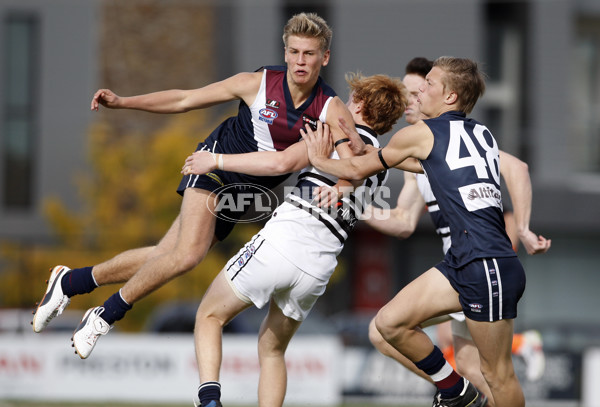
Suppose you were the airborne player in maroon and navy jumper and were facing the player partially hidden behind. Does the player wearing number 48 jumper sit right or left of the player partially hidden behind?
right

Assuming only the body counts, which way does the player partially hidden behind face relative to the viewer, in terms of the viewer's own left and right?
facing the viewer and to the left of the viewer

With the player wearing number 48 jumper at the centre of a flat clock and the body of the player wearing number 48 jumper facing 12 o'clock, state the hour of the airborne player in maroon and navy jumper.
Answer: The airborne player in maroon and navy jumper is roughly at 11 o'clock from the player wearing number 48 jumper.

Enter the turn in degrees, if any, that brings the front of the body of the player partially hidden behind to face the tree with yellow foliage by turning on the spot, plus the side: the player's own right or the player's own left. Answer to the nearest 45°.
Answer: approximately 90° to the player's own right

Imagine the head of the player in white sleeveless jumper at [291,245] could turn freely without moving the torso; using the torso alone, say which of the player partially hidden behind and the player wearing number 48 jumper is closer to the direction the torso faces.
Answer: the player partially hidden behind

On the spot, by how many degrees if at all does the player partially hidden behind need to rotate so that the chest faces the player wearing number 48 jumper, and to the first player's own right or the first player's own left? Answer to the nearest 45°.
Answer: approximately 45° to the first player's own left

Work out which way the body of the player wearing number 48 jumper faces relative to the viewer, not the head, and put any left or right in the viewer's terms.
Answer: facing away from the viewer and to the left of the viewer

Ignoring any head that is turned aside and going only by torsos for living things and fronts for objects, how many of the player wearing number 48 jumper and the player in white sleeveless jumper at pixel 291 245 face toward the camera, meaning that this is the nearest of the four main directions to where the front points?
0

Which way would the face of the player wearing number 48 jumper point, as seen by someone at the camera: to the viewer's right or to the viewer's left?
to the viewer's left

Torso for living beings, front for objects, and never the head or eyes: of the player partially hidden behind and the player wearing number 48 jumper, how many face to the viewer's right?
0
